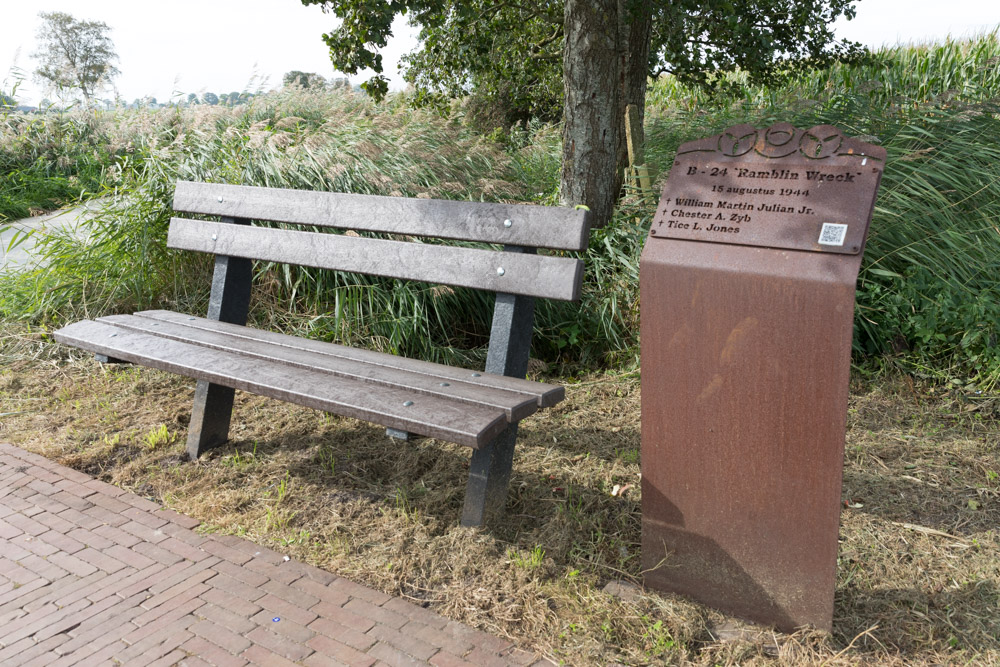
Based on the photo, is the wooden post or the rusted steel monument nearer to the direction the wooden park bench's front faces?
the rusted steel monument

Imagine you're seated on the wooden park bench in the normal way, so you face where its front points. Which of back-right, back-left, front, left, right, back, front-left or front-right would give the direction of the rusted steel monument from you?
left

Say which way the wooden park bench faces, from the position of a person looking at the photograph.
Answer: facing the viewer and to the left of the viewer

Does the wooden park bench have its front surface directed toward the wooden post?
no

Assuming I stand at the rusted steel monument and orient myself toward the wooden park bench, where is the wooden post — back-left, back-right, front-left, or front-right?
front-right
